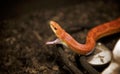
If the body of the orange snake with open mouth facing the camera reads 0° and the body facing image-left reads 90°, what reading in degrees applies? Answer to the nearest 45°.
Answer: approximately 90°
